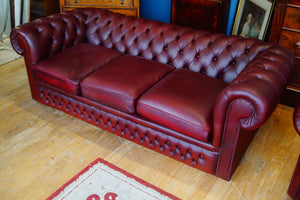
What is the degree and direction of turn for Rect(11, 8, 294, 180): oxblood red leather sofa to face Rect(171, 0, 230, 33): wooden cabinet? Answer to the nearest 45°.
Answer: approximately 135° to its right

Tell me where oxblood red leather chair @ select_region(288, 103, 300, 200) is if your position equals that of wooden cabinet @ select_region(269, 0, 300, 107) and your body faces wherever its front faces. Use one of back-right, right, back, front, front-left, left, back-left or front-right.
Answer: front

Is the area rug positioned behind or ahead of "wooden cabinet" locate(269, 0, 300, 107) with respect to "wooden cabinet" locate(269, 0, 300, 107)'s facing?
ahead

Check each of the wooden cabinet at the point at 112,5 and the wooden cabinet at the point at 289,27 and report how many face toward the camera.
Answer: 2

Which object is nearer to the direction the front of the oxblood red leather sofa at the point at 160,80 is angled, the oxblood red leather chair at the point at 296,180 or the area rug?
the area rug

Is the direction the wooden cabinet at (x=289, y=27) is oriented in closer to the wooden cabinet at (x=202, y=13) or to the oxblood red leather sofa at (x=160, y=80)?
the oxblood red leather sofa

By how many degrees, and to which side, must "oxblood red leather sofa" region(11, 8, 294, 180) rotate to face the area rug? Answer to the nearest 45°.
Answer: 0° — it already faces it

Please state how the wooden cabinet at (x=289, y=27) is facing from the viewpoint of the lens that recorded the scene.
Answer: facing the viewer

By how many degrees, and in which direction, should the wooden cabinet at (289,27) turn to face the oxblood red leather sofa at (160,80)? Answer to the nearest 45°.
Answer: approximately 45° to its right

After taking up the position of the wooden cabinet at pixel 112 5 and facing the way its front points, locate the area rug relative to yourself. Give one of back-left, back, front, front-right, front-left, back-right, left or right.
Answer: front

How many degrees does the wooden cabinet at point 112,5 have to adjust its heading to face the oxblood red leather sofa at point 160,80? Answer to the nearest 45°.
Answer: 0° — it already faces it

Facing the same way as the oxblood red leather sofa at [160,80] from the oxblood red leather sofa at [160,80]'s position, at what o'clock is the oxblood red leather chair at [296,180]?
the oxblood red leather chair at [296,180] is roughly at 9 o'clock from the oxblood red leather sofa at [160,80].

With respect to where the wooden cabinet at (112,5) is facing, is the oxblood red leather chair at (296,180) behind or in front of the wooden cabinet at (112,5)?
in front

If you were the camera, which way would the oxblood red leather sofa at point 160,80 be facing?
facing the viewer and to the left of the viewer

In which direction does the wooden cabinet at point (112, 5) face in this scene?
toward the camera

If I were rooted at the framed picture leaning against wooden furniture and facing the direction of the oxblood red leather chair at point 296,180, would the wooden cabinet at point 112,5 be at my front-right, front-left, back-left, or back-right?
back-right
